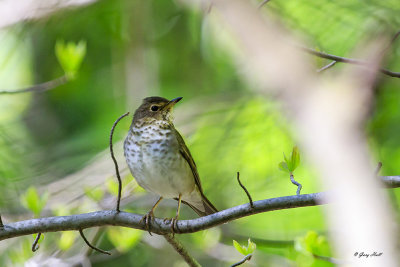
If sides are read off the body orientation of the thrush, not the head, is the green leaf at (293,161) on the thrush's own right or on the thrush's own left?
on the thrush's own left

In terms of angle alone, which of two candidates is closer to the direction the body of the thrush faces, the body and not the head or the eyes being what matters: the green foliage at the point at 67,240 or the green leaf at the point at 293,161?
the green foliage

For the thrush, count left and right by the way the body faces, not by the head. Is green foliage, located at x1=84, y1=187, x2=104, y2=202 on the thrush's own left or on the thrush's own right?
on the thrush's own right

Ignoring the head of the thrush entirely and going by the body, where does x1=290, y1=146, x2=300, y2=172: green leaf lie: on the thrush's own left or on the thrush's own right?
on the thrush's own left

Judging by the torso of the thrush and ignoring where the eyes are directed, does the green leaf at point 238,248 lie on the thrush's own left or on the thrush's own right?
on the thrush's own left

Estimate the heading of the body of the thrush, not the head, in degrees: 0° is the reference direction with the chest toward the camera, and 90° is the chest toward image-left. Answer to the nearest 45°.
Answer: approximately 45°
